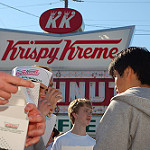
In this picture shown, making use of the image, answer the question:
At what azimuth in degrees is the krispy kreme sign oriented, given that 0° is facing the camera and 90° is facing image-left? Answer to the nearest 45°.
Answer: approximately 0°
